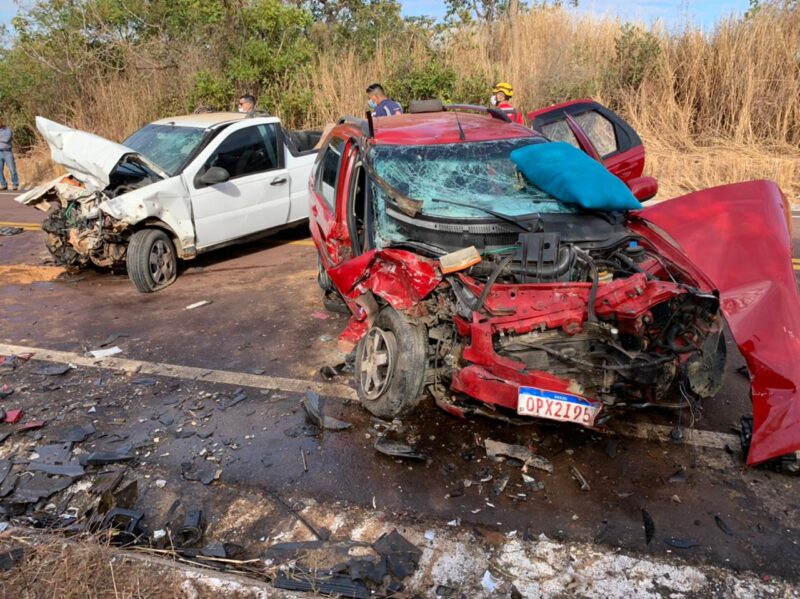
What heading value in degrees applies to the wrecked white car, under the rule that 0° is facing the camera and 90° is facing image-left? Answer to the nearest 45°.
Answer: approximately 45°

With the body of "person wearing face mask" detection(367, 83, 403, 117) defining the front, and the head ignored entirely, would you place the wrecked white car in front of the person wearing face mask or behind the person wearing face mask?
in front

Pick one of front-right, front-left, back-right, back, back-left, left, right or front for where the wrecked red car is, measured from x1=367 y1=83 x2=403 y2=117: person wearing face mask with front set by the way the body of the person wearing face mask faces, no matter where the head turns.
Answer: left

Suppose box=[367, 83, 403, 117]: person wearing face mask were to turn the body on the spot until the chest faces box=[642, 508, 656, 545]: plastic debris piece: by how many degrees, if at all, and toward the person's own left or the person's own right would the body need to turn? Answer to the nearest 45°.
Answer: approximately 90° to the person's own left

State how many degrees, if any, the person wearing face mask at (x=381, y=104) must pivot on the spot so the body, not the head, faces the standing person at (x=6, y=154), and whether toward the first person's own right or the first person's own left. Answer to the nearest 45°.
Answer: approximately 45° to the first person's own right

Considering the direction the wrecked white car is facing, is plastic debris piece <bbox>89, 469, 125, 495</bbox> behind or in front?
in front

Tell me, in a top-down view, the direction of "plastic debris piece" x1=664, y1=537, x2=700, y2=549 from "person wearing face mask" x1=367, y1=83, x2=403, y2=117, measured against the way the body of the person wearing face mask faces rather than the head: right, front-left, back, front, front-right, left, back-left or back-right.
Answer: left

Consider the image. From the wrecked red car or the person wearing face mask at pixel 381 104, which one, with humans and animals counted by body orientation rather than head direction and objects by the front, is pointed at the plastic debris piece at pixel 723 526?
the wrecked red car
